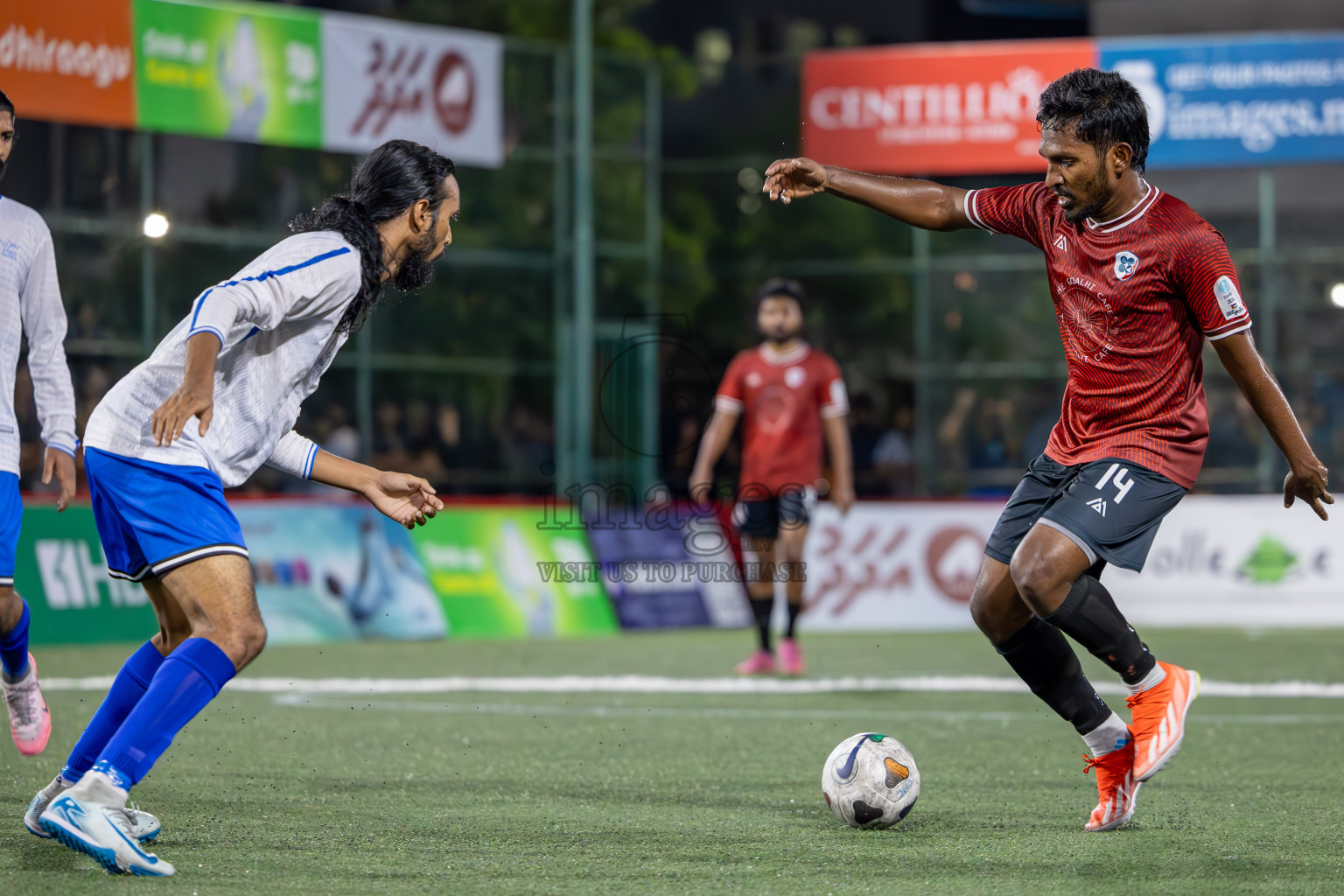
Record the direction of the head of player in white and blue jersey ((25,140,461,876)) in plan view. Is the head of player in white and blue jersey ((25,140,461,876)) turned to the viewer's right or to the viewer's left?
to the viewer's right

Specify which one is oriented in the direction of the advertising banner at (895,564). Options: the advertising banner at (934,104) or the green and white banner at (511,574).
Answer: the advertising banner at (934,104)

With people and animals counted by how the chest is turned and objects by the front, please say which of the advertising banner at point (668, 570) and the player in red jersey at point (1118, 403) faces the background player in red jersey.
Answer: the advertising banner

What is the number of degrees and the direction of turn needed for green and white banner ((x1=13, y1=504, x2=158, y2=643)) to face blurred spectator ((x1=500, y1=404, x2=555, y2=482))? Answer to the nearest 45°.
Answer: approximately 135° to its left

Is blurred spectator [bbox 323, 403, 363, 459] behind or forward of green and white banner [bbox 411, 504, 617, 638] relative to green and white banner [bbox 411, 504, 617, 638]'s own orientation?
behind

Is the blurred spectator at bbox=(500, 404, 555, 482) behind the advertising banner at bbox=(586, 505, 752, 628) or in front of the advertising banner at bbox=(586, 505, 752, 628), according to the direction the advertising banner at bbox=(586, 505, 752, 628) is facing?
behind

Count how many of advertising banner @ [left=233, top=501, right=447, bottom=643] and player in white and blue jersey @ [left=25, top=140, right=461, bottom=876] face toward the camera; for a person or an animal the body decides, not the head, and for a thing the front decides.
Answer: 1

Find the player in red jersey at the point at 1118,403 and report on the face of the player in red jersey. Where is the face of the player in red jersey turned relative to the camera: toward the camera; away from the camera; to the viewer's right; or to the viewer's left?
to the viewer's left

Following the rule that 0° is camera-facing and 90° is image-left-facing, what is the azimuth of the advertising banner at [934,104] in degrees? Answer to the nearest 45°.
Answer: approximately 0°

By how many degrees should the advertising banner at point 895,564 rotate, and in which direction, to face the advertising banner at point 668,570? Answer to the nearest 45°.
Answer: approximately 90° to its right

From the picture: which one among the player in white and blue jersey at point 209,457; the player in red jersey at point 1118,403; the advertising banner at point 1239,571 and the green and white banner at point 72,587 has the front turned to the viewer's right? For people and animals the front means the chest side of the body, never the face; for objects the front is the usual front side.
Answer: the player in white and blue jersey

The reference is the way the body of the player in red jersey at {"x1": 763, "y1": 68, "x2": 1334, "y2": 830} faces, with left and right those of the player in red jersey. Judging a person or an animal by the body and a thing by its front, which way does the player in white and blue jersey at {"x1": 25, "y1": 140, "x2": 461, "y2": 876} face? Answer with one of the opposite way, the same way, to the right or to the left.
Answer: the opposite way
